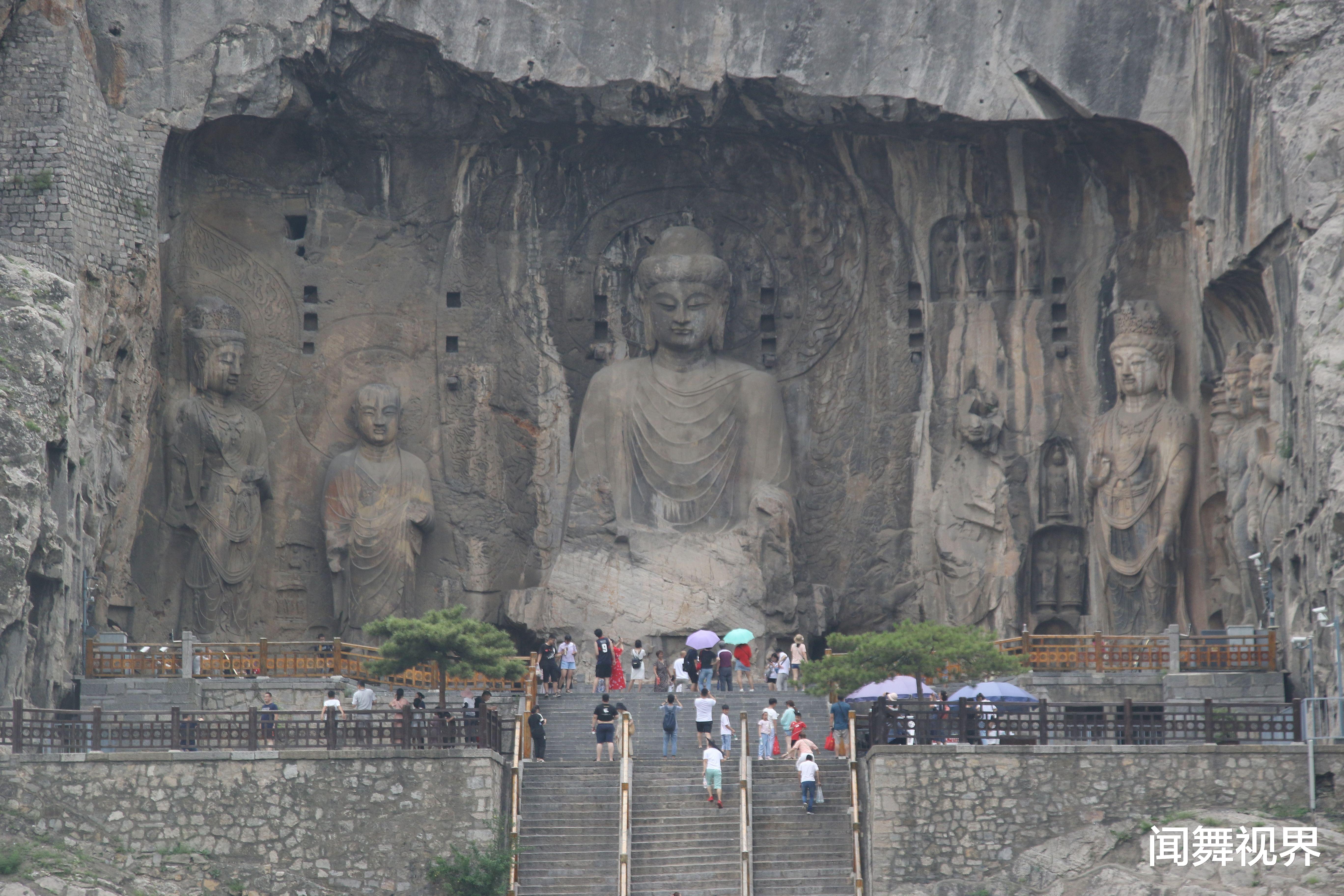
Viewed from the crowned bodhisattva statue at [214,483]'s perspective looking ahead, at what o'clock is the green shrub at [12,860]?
The green shrub is roughly at 2 o'clock from the crowned bodhisattva statue.

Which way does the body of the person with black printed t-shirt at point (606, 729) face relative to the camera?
away from the camera

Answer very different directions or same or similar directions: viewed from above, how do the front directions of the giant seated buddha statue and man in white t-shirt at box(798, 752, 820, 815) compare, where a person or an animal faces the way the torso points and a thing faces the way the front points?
very different directions

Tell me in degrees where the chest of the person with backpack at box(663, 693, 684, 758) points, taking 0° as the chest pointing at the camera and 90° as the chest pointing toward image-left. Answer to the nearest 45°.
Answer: approximately 180°

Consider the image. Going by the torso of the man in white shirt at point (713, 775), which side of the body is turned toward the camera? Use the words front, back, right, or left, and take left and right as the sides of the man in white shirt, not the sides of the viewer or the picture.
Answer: back

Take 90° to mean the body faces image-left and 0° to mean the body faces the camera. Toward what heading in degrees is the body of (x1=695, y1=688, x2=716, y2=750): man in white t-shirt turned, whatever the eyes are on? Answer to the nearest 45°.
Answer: approximately 180°
